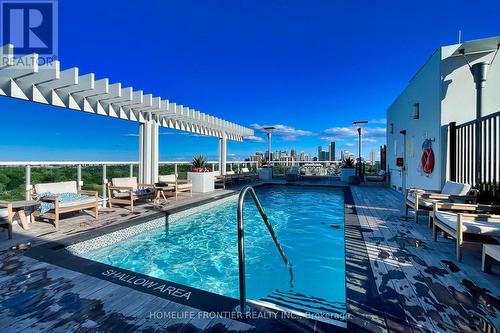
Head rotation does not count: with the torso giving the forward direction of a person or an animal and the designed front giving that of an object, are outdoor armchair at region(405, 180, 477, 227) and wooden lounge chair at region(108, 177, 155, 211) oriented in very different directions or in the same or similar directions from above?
very different directions

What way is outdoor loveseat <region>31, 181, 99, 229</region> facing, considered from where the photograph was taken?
facing the viewer and to the right of the viewer

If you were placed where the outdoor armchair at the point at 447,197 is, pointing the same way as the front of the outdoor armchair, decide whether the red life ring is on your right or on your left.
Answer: on your right

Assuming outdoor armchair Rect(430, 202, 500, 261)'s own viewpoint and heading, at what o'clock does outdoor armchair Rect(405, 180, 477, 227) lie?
outdoor armchair Rect(405, 180, 477, 227) is roughly at 4 o'clock from outdoor armchair Rect(430, 202, 500, 261).

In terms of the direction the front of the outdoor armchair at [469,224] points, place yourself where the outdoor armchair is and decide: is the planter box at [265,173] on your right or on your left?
on your right

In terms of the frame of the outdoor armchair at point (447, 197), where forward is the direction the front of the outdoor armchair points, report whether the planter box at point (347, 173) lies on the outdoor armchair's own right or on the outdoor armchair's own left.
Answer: on the outdoor armchair's own right

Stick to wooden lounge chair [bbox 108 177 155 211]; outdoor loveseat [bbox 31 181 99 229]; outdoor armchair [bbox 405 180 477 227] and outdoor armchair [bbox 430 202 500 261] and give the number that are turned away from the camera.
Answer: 0

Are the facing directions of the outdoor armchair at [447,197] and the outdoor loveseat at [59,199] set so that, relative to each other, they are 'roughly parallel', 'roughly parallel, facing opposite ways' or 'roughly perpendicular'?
roughly parallel, facing opposite ways

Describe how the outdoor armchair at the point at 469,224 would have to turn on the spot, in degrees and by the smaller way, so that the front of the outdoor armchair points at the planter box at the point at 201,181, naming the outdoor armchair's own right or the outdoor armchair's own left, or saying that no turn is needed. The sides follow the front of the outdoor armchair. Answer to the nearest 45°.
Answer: approximately 45° to the outdoor armchair's own right

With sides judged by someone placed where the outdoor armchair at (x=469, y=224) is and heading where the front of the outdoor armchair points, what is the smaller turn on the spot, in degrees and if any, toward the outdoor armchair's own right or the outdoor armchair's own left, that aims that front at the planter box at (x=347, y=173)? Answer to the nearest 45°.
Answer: approximately 90° to the outdoor armchair's own right

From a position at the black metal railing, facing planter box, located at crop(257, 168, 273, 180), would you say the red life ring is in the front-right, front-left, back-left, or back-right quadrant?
front-right

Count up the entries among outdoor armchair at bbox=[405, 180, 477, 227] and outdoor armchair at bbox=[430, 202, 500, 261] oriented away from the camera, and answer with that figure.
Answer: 0

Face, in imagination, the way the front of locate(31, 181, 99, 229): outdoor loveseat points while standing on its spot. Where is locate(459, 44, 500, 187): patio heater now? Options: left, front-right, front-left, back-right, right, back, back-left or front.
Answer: front

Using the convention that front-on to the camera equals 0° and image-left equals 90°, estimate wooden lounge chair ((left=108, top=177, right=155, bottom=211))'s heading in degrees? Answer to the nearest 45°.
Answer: approximately 315°

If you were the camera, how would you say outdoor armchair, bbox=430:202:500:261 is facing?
facing the viewer and to the left of the viewer

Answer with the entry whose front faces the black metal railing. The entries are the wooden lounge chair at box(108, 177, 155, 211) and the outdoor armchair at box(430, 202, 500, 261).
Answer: the wooden lounge chair

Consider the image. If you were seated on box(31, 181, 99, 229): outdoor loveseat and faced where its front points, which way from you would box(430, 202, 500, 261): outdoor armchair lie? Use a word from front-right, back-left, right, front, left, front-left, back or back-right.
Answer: front

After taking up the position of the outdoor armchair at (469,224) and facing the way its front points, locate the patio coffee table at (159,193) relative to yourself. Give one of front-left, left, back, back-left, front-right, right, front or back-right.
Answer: front-right

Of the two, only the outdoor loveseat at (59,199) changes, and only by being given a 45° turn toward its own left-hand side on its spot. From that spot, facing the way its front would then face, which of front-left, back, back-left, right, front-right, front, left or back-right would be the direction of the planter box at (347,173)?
front

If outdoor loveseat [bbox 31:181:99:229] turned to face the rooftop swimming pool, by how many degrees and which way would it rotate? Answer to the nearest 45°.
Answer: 0° — it already faces it

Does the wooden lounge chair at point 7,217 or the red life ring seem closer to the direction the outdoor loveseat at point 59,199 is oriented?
the red life ring

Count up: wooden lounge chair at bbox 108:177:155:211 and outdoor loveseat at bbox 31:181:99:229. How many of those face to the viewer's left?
0
